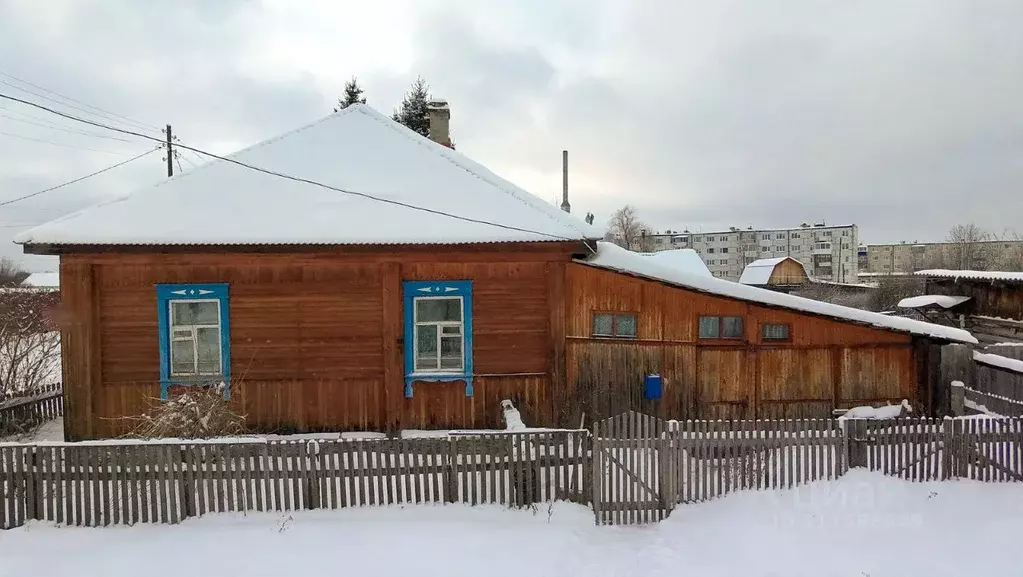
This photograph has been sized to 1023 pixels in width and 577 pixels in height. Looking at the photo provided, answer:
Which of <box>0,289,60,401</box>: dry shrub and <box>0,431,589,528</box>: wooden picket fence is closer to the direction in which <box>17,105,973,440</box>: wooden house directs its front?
the wooden picket fence

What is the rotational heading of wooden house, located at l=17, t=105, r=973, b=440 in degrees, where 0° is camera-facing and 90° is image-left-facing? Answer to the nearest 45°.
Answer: approximately 0°

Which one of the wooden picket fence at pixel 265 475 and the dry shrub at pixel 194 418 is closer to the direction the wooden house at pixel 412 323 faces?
the wooden picket fence

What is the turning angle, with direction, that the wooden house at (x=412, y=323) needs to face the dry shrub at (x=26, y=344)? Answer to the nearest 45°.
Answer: approximately 135° to its right

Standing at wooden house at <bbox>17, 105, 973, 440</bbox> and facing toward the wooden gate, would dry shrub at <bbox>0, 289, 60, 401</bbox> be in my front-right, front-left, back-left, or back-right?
back-right

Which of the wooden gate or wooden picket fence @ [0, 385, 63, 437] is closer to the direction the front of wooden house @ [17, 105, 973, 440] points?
the wooden gate
